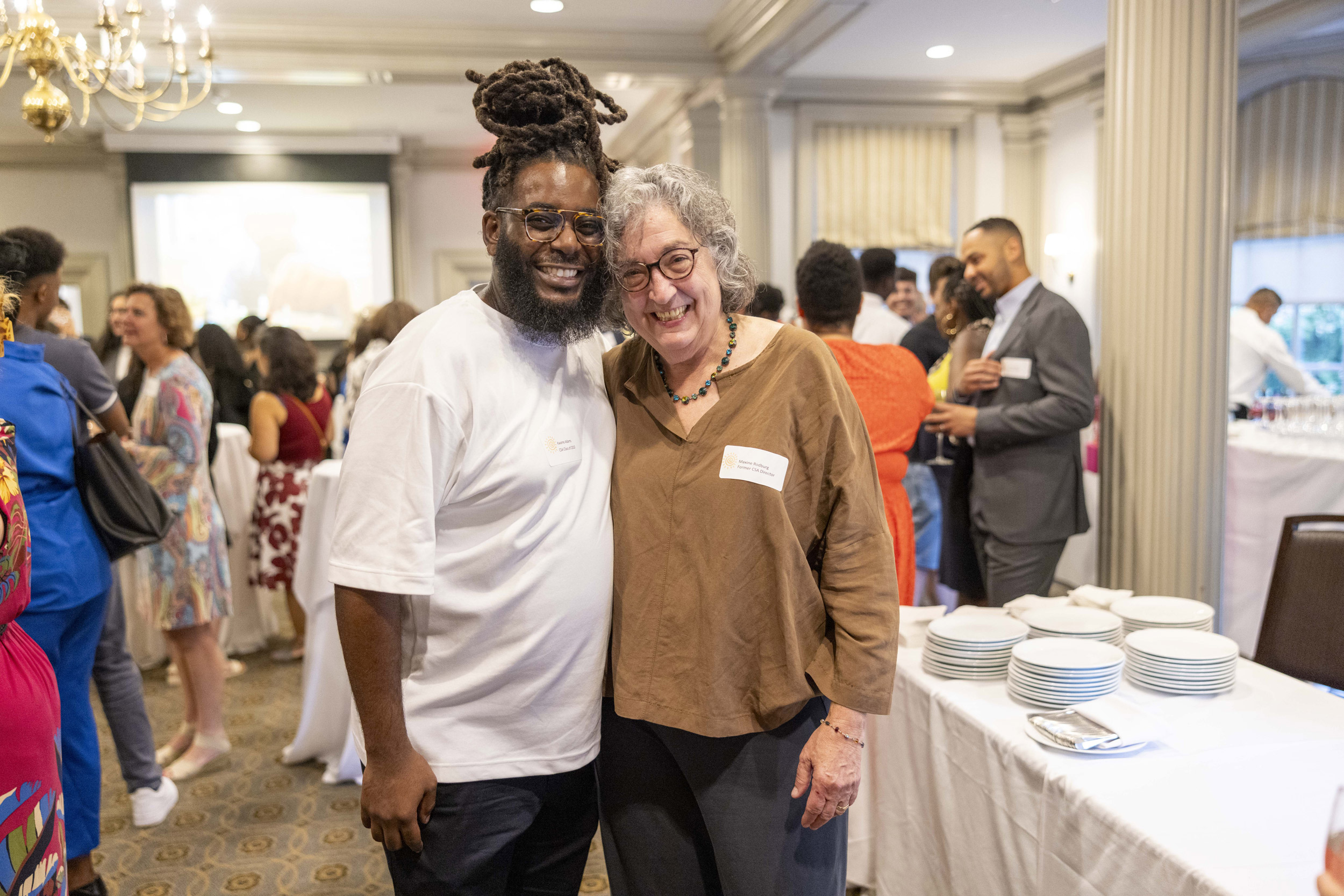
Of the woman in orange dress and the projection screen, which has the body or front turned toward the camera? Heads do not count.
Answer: the projection screen

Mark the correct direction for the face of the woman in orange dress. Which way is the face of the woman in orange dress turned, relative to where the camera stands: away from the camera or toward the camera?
away from the camera

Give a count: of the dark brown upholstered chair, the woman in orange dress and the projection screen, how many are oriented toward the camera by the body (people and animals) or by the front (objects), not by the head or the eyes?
1

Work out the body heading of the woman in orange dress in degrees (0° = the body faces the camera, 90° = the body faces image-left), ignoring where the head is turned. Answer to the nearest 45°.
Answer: approximately 180°

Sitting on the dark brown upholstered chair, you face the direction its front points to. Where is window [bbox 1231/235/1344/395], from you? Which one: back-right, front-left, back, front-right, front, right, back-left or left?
front

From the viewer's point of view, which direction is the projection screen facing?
toward the camera

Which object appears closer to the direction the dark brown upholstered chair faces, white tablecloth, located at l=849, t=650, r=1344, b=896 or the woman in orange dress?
the woman in orange dress

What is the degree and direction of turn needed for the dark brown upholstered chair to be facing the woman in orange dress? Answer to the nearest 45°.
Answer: approximately 90° to its left

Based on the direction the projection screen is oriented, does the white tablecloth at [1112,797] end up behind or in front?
in front

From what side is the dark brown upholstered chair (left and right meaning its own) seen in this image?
back

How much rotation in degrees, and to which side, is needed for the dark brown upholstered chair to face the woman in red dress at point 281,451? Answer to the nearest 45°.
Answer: approximately 90° to its left

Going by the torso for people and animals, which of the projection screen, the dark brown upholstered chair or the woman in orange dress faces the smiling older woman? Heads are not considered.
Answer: the projection screen

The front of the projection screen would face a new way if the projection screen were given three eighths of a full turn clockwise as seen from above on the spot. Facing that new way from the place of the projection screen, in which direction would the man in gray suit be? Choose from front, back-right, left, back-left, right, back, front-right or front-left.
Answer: back-left

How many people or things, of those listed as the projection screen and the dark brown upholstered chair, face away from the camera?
1

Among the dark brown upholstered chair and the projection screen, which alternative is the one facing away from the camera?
the dark brown upholstered chair
